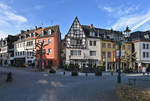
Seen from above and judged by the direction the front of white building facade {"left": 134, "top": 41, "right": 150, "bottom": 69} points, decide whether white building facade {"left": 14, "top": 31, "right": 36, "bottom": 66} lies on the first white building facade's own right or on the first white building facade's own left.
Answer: on the first white building facade's own right

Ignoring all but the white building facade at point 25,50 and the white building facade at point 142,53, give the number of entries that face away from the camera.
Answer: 0

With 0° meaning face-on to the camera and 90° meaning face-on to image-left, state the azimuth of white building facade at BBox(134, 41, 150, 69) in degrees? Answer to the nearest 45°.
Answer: approximately 0°

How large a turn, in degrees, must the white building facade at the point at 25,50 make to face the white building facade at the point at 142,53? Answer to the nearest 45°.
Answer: approximately 90° to its left
